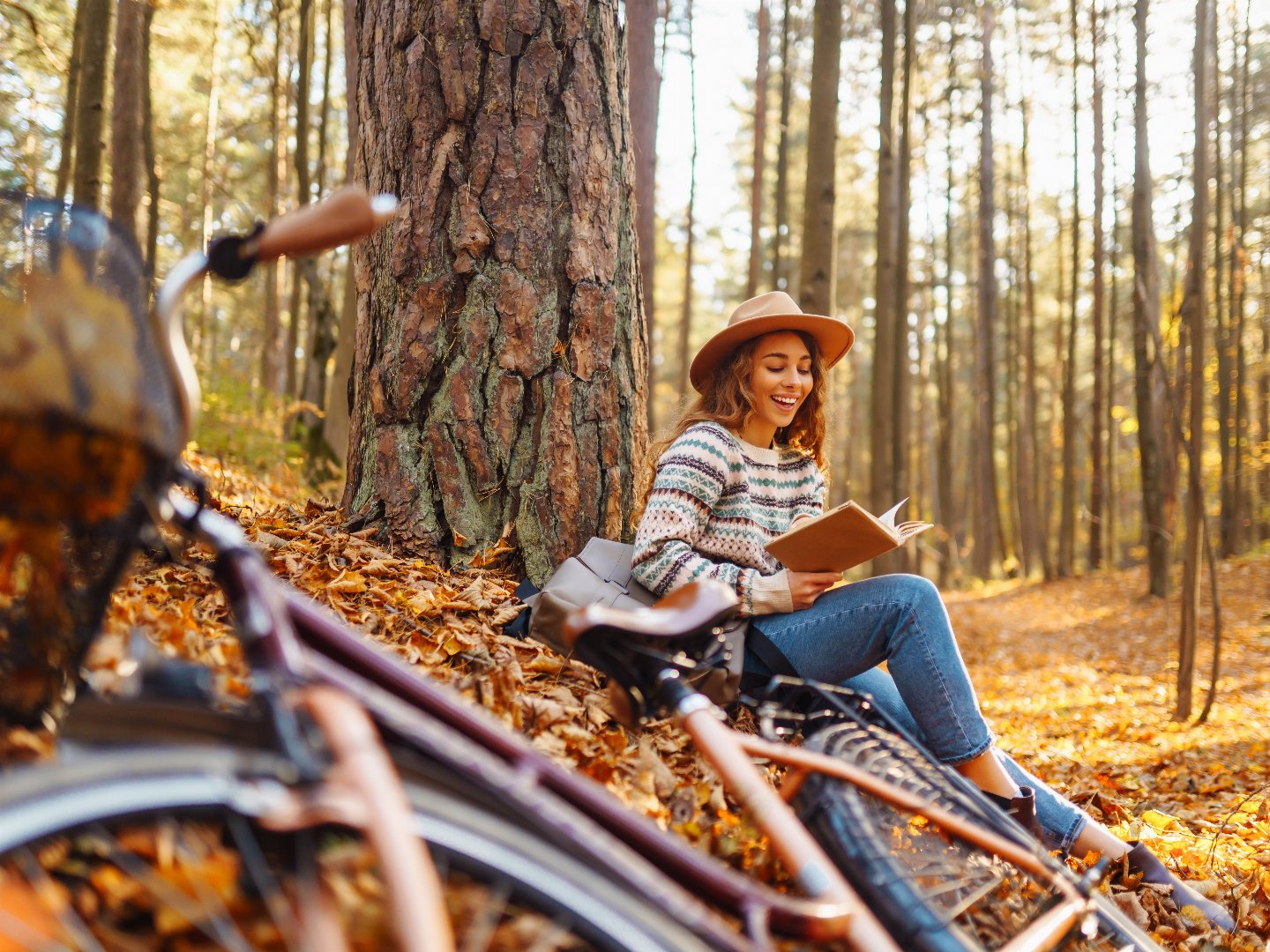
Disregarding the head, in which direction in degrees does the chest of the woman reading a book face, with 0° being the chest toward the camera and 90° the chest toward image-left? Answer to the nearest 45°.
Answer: approximately 315°

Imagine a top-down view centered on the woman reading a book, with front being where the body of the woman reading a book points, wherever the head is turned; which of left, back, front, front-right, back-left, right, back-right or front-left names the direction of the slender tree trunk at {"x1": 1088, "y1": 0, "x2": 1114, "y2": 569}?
back-left

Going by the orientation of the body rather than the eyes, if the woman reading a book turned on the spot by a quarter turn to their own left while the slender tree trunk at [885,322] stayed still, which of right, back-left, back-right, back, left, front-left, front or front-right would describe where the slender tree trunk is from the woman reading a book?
front-left

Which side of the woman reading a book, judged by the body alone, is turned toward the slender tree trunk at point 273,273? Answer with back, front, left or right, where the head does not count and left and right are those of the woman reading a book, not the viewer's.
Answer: back

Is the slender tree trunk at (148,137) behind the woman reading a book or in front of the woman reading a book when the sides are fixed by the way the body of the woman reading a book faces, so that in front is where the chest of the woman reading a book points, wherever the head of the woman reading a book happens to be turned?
behind

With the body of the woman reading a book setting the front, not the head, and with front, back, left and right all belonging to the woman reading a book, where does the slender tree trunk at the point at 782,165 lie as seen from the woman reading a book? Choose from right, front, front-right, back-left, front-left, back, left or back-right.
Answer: back-left

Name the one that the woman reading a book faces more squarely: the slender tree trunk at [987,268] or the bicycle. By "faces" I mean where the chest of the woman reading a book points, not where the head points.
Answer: the bicycle

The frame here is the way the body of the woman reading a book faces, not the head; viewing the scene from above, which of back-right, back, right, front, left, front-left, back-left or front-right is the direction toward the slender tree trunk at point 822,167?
back-left

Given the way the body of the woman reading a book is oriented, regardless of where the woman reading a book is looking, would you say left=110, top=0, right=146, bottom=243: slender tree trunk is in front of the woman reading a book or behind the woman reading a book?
behind
